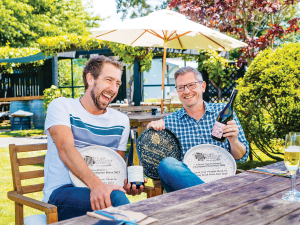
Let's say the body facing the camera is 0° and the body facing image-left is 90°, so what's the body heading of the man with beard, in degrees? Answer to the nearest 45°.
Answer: approximately 315°

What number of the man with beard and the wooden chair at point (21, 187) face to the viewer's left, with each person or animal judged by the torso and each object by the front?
0

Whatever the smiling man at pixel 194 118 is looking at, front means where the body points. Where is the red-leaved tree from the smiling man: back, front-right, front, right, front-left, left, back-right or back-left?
back-right

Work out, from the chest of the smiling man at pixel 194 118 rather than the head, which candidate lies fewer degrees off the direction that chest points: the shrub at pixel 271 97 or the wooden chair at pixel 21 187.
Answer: the wooden chair

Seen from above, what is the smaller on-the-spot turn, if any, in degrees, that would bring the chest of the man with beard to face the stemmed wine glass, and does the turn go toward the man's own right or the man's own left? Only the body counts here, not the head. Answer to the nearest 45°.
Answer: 0° — they already face it

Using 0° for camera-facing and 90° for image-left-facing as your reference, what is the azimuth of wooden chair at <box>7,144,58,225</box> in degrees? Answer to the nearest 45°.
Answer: approximately 315°

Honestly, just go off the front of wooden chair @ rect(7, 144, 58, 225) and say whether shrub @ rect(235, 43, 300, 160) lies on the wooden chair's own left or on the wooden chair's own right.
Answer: on the wooden chair's own left

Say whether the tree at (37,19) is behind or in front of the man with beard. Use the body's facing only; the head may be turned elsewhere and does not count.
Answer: behind

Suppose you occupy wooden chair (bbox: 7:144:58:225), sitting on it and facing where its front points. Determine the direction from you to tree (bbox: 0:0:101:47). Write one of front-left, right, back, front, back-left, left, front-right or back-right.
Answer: back-left

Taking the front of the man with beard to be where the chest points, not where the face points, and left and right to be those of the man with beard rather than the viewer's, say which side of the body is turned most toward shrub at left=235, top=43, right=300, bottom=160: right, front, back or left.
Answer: left

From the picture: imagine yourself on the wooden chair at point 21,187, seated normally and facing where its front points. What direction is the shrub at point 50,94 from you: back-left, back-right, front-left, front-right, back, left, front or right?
back-left

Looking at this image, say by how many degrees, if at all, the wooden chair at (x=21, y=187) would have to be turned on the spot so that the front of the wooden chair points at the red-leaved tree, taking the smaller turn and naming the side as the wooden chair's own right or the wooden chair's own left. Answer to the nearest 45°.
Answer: approximately 90° to the wooden chair's own left
